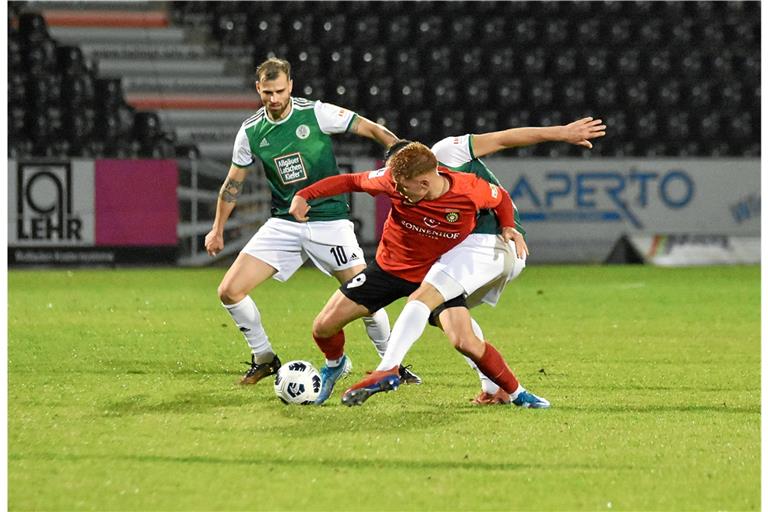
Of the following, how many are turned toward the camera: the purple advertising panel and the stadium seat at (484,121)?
2

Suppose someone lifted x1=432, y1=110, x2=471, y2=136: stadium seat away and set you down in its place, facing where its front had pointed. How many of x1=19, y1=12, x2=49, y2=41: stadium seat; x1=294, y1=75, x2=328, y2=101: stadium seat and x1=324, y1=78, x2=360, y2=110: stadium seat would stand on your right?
3

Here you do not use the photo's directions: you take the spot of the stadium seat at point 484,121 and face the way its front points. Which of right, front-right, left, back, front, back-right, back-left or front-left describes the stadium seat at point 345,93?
right

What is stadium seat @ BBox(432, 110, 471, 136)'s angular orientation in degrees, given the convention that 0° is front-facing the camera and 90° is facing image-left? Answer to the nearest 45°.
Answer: approximately 0°

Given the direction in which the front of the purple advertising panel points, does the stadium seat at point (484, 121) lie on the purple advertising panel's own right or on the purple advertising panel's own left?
on the purple advertising panel's own left

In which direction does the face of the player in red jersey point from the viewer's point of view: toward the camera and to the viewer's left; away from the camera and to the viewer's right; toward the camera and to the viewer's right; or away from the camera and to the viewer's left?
toward the camera and to the viewer's left

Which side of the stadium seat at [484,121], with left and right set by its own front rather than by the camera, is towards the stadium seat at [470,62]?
back
